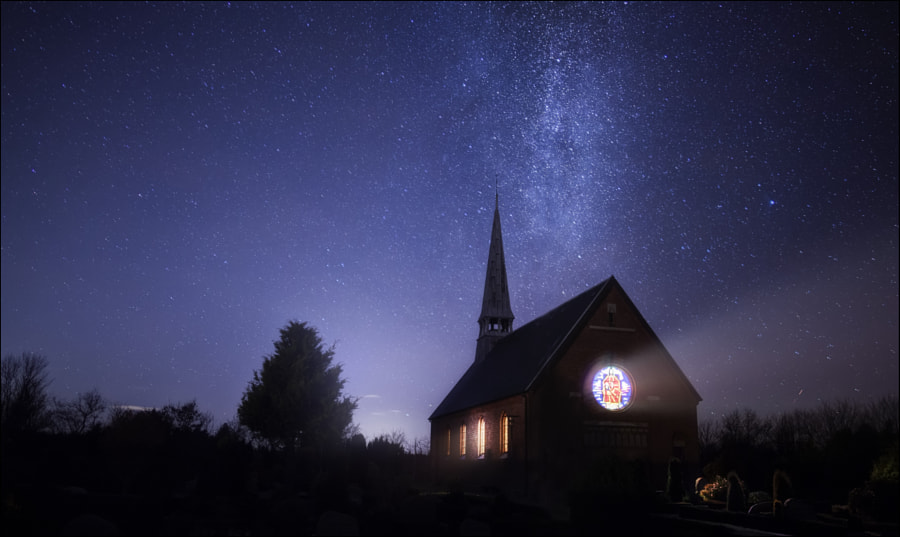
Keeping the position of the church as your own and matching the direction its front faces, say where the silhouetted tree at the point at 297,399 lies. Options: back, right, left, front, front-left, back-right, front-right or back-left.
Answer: back-right

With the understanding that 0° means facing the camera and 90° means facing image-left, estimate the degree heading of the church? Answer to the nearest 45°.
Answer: approximately 315°
